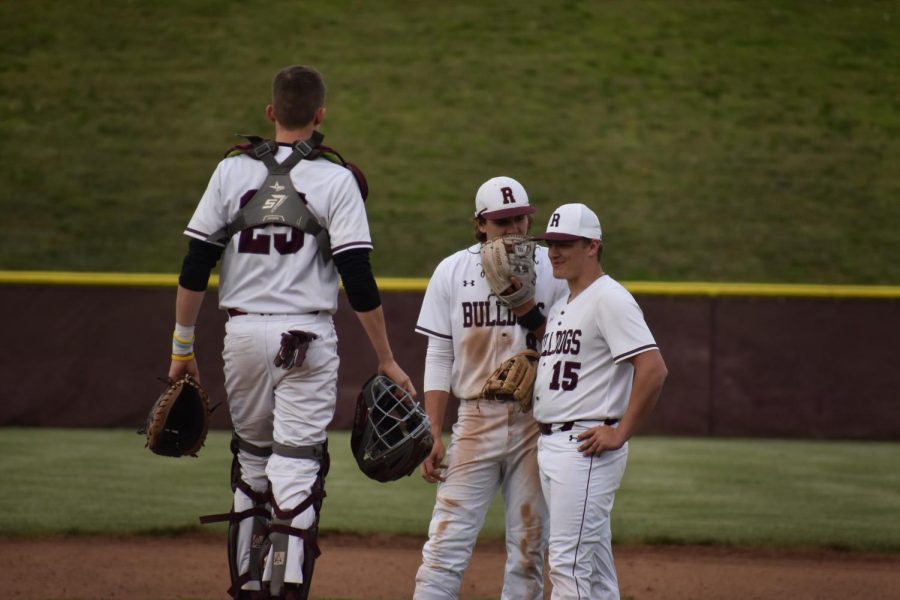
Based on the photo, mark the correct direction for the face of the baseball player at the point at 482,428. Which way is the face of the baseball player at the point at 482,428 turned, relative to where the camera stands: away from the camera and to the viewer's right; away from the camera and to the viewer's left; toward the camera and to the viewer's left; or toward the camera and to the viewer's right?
toward the camera and to the viewer's right

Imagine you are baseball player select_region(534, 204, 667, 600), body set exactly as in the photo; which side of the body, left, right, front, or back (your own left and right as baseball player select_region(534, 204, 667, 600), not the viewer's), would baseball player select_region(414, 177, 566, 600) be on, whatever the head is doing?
right

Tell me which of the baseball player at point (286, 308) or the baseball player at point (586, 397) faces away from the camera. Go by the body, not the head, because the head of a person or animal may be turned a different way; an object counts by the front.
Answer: the baseball player at point (286, 308)

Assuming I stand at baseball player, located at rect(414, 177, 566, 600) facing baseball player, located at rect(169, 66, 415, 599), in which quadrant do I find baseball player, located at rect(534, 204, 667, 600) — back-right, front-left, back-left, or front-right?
back-left

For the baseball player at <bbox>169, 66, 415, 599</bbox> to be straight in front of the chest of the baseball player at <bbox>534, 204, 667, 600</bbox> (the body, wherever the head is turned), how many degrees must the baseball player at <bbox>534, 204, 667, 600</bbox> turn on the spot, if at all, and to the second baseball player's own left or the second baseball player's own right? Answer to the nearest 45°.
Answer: approximately 45° to the second baseball player's own right

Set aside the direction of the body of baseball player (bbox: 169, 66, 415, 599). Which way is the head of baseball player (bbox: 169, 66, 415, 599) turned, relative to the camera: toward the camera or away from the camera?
away from the camera

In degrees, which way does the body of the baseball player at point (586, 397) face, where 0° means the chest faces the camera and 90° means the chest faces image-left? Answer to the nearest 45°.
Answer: approximately 45°

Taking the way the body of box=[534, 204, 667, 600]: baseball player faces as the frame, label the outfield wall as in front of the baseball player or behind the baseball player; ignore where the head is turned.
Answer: behind

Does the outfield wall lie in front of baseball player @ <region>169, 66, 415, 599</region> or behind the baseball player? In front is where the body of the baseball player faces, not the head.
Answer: in front

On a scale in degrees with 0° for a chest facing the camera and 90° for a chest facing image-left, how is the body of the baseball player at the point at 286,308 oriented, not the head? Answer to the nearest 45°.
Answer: approximately 180°

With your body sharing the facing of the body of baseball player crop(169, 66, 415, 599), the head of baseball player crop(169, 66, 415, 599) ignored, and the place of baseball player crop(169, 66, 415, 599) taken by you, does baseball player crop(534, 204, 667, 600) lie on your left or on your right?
on your right

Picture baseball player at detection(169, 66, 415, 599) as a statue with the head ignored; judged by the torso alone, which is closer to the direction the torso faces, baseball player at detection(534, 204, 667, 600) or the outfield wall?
the outfield wall

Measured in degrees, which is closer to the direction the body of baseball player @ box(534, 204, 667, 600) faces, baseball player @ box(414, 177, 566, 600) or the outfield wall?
the baseball player

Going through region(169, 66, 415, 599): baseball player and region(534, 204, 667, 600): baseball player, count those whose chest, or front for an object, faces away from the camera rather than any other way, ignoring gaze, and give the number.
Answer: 1
